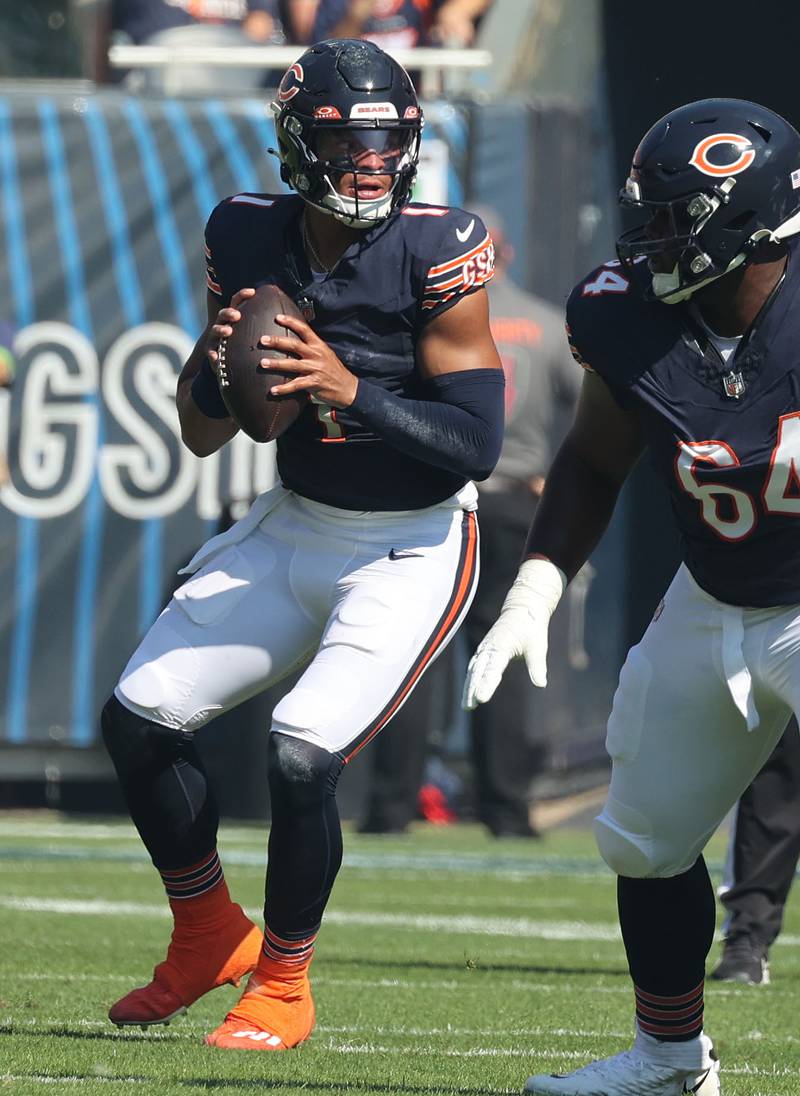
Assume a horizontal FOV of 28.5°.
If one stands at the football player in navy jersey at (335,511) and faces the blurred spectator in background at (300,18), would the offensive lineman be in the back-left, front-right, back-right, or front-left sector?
back-right

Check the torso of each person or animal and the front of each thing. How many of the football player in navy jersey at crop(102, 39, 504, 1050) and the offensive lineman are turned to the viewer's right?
0

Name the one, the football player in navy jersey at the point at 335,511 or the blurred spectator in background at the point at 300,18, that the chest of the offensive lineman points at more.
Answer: the football player in navy jersey

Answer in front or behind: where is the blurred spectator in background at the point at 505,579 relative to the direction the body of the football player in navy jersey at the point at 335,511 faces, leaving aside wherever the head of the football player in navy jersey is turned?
behind

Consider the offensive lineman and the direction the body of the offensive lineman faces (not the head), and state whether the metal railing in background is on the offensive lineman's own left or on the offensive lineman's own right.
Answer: on the offensive lineman's own right

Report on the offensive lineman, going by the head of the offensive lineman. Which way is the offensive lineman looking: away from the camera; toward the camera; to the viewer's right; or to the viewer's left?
to the viewer's left

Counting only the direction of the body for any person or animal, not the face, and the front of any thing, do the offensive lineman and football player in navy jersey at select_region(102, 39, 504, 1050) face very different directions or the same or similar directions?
same or similar directions

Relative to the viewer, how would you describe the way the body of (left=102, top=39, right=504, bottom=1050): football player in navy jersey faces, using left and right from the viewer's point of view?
facing the viewer and to the left of the viewer
